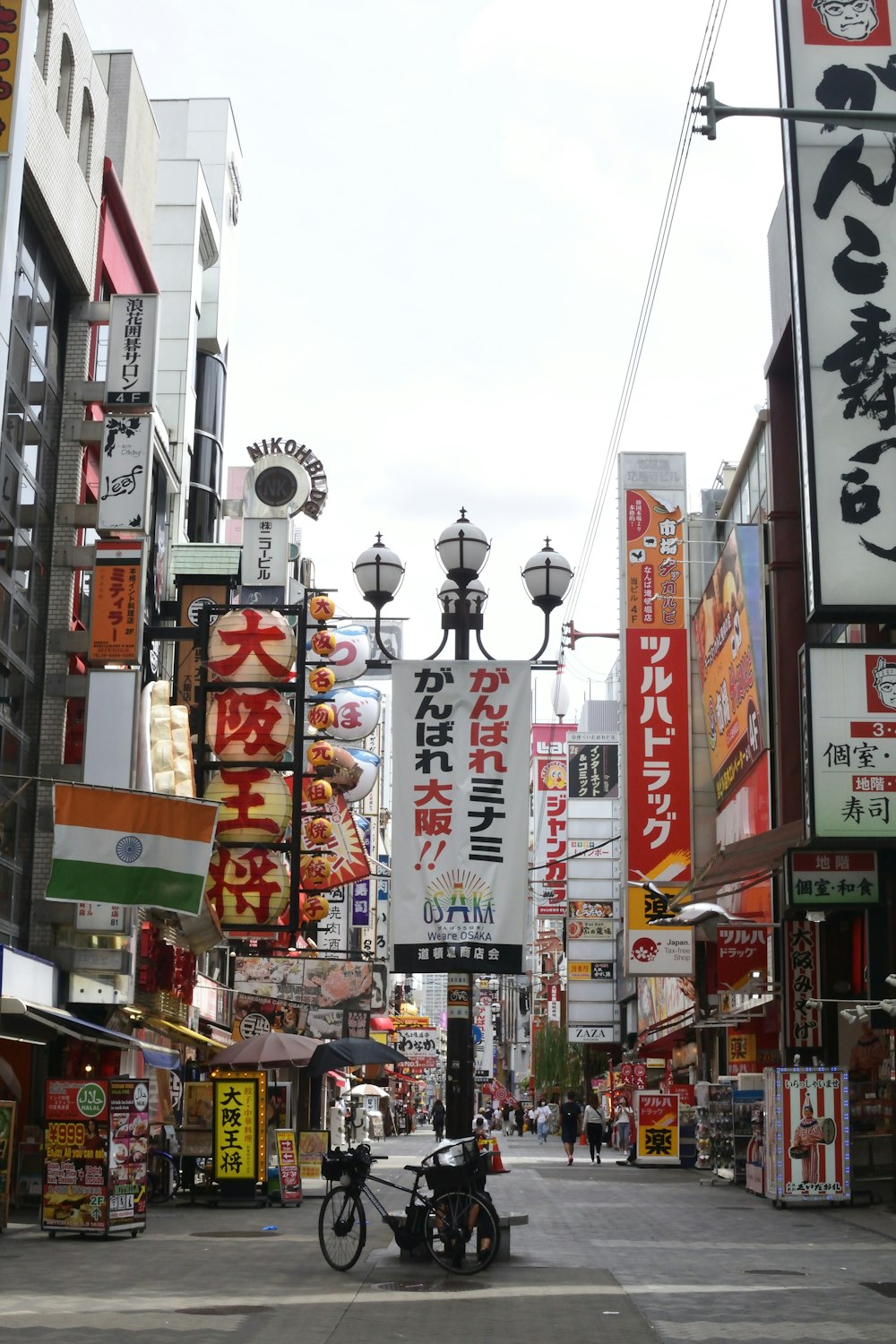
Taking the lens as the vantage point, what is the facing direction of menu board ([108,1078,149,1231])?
facing the viewer and to the right of the viewer

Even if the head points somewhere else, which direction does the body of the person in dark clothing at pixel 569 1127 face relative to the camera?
away from the camera

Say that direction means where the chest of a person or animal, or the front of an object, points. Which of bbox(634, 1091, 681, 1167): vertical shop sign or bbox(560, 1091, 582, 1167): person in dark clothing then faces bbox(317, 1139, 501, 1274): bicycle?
the vertical shop sign

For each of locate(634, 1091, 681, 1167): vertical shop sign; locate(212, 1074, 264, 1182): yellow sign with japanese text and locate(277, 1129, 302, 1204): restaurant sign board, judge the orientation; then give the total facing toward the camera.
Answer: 3

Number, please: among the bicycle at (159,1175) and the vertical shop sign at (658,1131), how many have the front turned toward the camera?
1

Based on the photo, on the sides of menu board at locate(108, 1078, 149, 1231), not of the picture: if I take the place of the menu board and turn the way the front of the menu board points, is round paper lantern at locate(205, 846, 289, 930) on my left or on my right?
on my left
